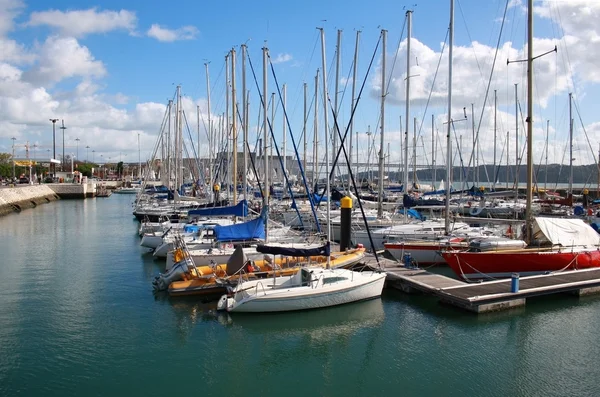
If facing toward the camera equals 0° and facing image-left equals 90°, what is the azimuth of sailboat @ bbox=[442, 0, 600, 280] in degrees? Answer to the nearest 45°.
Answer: approximately 90°

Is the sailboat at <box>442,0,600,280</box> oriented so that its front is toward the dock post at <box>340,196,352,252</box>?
yes

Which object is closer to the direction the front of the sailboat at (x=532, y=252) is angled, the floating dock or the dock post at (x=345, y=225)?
the dock post

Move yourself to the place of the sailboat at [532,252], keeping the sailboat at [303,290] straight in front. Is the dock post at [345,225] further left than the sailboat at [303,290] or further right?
right

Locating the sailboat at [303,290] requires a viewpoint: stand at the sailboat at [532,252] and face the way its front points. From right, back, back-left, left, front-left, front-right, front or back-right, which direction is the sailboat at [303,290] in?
front-left

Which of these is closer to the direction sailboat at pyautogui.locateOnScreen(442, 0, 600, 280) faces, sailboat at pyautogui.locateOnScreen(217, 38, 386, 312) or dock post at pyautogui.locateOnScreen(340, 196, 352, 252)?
the dock post
